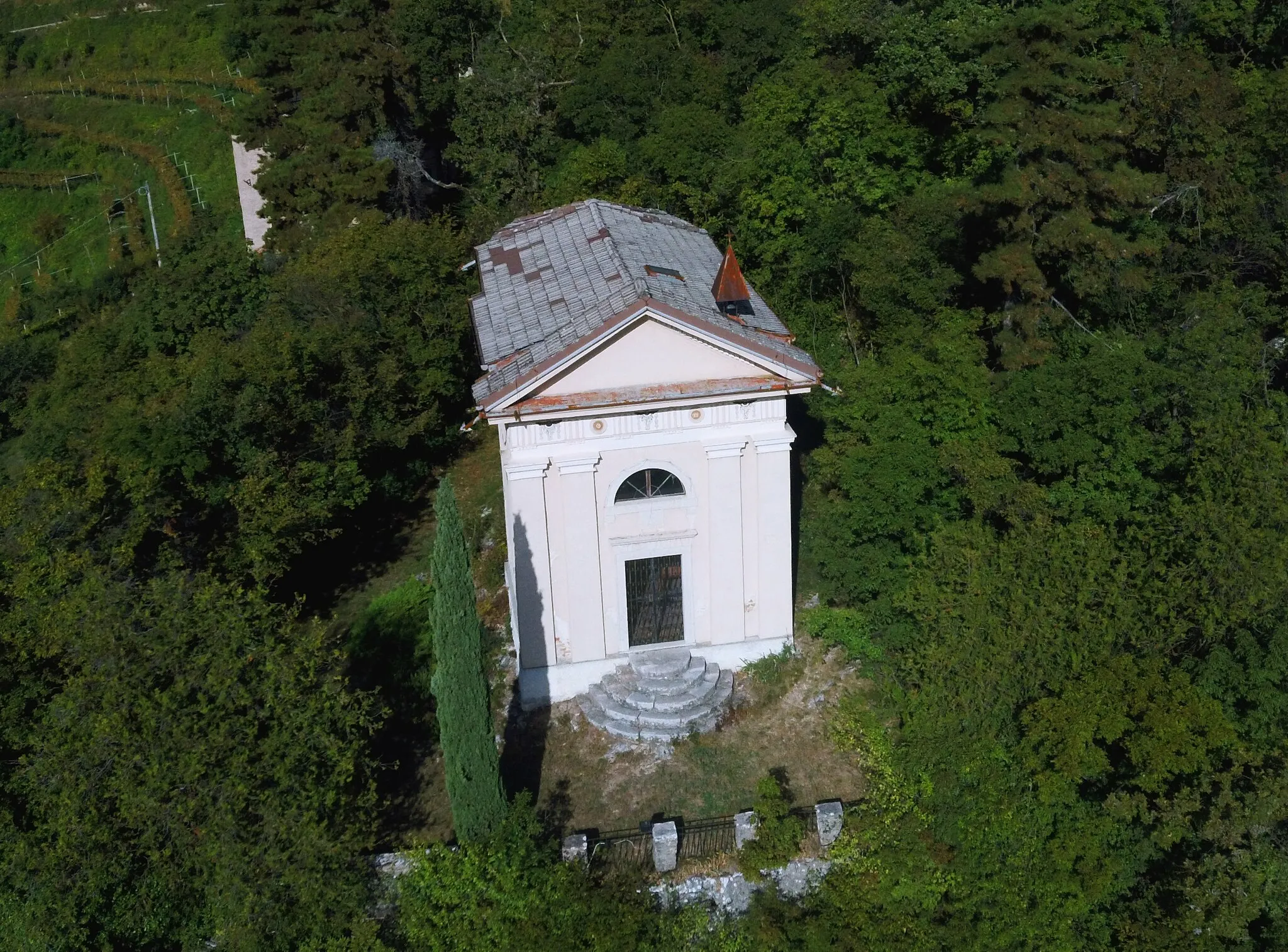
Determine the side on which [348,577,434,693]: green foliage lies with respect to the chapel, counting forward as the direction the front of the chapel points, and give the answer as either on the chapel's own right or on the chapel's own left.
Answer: on the chapel's own right

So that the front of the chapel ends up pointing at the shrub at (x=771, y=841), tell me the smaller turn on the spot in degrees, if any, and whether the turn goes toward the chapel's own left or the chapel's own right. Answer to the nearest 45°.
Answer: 0° — it already faces it

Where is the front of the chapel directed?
toward the camera

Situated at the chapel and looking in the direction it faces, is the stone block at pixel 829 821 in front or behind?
in front

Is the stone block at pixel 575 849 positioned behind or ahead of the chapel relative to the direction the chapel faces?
ahead
